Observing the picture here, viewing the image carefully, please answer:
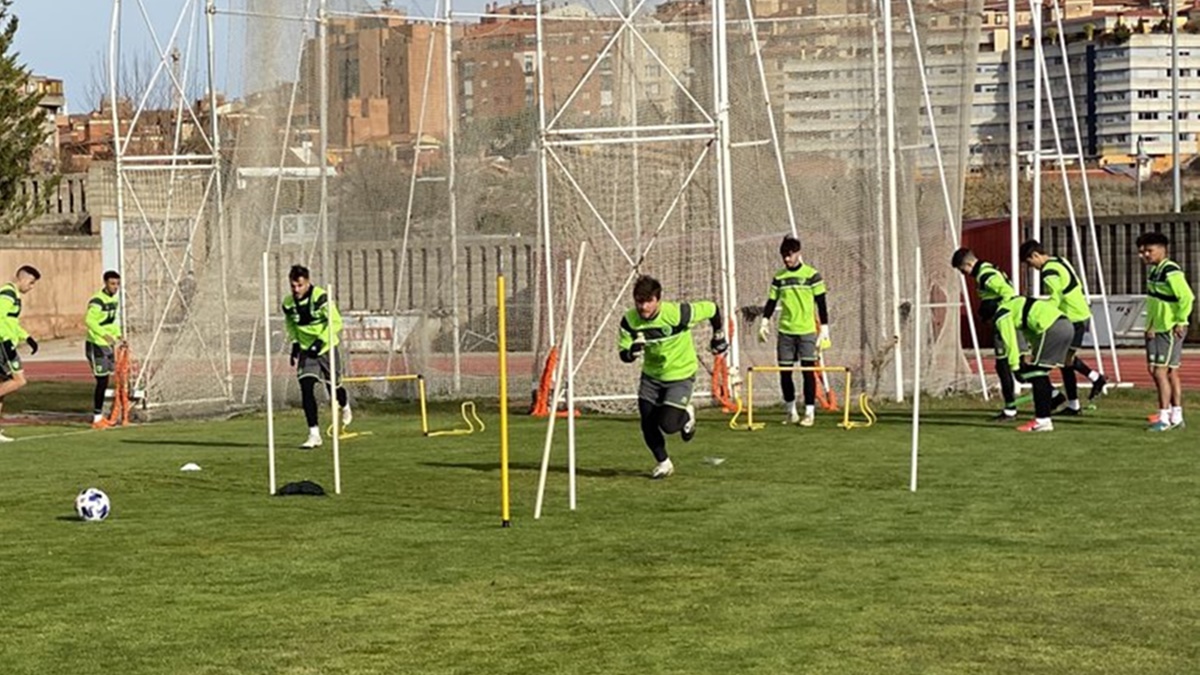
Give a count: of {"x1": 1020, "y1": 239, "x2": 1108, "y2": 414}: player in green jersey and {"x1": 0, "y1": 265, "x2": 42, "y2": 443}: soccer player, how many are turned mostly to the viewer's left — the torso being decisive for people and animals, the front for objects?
1

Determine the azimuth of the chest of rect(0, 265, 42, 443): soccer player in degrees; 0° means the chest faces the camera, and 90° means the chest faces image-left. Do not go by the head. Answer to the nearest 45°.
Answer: approximately 270°

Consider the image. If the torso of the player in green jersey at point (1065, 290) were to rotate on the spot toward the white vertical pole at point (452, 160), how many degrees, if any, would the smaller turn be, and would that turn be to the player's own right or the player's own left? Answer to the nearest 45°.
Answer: approximately 45° to the player's own right

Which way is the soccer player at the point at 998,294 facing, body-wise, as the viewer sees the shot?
to the viewer's left

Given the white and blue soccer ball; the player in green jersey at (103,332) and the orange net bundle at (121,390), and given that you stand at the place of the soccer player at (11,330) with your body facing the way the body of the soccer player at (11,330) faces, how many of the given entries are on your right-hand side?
1

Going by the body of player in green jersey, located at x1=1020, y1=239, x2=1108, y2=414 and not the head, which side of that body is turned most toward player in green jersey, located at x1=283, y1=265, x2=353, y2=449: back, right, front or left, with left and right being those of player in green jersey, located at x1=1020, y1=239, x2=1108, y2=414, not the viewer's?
front

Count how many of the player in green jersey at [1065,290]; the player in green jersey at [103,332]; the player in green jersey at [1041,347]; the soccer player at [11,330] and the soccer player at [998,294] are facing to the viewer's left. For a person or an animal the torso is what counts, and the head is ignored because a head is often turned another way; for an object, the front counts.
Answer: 3

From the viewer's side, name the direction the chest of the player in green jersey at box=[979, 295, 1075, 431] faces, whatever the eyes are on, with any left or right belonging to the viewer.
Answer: facing to the left of the viewer

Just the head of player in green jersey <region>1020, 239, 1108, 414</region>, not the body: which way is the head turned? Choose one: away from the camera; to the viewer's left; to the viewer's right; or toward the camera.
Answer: to the viewer's left

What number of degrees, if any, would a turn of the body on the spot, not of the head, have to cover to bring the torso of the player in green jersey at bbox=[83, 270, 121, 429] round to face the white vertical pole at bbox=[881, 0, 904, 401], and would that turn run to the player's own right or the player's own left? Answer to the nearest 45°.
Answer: approximately 45° to the player's own left

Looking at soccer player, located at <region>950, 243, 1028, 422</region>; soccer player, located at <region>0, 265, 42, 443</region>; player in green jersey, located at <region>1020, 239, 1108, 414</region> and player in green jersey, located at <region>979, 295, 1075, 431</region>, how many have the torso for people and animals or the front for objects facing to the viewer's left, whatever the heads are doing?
3

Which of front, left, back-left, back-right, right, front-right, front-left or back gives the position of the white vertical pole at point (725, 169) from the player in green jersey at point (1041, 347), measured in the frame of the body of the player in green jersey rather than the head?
front-right

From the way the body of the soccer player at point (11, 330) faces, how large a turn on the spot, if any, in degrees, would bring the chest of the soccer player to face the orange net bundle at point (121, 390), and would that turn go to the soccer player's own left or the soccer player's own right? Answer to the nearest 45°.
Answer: approximately 45° to the soccer player's own left

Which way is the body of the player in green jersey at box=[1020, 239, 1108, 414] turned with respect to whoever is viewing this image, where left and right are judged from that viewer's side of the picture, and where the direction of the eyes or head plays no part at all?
facing to the left of the viewer

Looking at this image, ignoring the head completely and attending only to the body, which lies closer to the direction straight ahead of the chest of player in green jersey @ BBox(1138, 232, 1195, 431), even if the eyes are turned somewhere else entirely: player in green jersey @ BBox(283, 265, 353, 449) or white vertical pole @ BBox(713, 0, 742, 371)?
the player in green jersey
